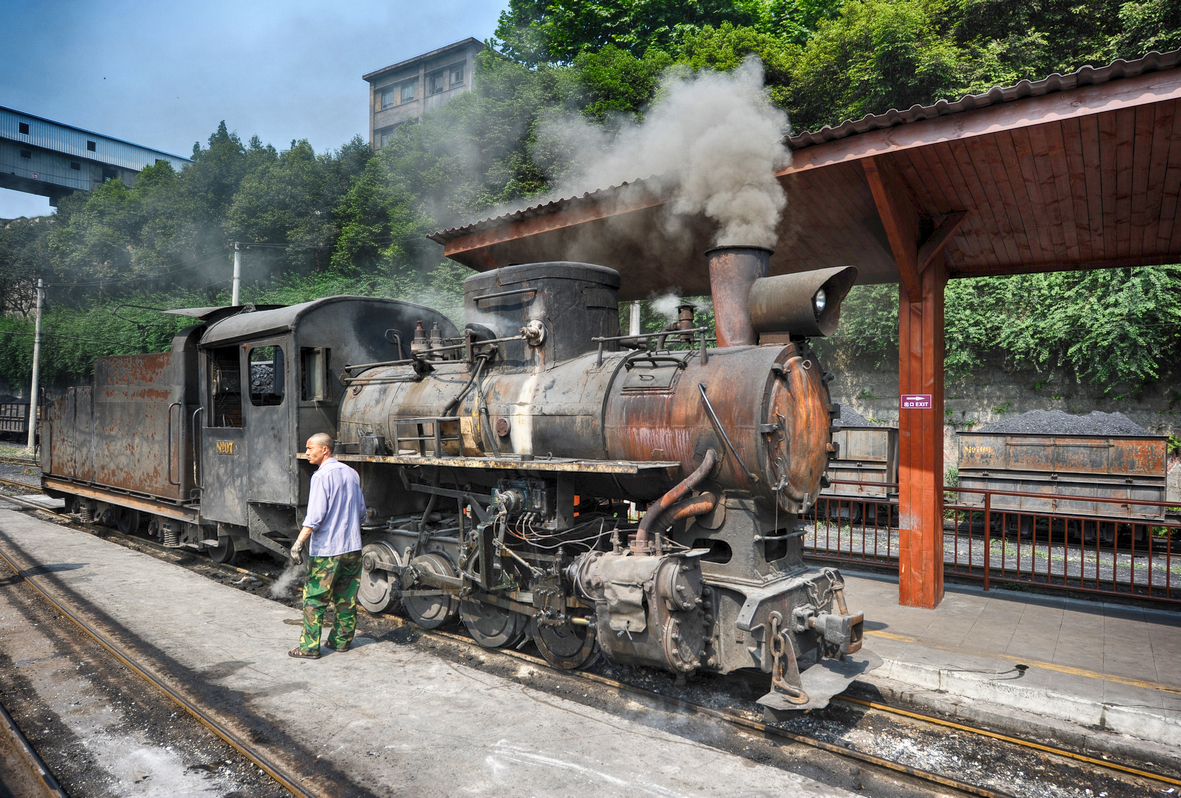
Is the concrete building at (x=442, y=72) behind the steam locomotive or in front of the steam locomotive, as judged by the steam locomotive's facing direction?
behind

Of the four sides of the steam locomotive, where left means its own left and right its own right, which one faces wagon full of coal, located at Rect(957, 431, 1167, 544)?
left

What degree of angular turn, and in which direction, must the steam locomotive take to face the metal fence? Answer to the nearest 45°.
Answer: approximately 90° to its left

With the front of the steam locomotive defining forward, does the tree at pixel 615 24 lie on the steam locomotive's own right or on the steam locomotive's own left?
on the steam locomotive's own left

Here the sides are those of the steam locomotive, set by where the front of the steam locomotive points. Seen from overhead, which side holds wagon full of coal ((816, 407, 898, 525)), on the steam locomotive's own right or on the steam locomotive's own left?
on the steam locomotive's own left

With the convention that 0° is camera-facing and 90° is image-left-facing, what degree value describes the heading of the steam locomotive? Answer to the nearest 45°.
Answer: approximately 315°
